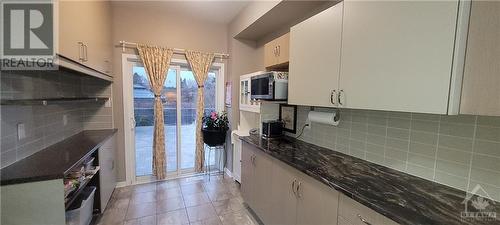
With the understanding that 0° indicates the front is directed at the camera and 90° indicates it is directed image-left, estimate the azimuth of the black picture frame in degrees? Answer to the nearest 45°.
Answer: approximately 45°

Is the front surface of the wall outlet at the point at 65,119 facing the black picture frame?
yes

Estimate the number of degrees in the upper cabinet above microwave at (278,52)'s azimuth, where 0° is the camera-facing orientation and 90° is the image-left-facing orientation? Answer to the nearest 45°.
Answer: approximately 45°

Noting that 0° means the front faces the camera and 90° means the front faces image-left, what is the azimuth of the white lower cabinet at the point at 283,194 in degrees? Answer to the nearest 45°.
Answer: approximately 45°
